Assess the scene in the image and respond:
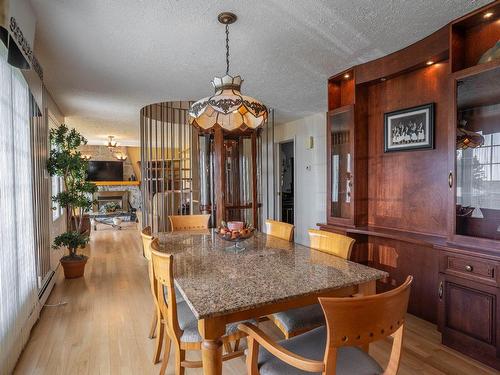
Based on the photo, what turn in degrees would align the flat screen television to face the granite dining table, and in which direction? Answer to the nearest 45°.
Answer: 0° — it already faces it

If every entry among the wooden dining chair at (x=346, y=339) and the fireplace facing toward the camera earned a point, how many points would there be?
1

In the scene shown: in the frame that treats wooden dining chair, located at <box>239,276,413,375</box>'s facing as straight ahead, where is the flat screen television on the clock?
The flat screen television is roughly at 12 o'clock from the wooden dining chair.

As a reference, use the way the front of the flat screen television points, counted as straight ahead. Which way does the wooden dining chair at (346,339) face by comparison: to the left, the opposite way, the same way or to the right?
the opposite way

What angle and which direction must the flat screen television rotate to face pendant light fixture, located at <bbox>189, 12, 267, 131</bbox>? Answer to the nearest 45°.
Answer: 0° — it already faces it

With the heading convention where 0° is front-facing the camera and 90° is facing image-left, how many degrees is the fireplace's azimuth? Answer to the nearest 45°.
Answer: approximately 0°

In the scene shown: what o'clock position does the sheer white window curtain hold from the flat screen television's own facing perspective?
The sheer white window curtain is roughly at 12 o'clock from the flat screen television.

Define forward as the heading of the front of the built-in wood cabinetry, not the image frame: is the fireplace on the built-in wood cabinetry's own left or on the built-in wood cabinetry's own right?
on the built-in wood cabinetry's own right

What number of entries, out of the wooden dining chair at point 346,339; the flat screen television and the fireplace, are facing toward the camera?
2

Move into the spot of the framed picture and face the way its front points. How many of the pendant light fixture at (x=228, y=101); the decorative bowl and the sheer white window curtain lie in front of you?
3
